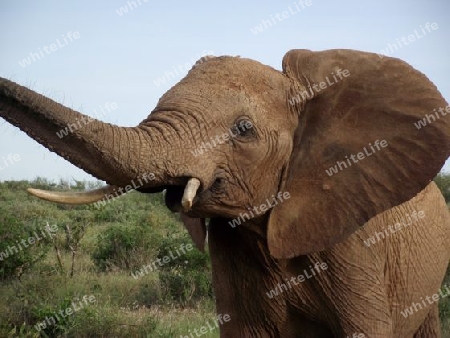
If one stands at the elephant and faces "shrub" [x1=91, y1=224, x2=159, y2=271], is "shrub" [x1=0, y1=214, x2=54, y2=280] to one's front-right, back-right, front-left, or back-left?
front-left

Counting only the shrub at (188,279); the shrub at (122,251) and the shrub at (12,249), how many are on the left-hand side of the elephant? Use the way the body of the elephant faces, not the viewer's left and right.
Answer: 0

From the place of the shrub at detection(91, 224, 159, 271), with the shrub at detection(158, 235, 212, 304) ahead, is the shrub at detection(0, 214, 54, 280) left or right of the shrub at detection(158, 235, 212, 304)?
right

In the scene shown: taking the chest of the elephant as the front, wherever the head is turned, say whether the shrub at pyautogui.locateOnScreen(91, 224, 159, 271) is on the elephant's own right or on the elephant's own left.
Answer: on the elephant's own right

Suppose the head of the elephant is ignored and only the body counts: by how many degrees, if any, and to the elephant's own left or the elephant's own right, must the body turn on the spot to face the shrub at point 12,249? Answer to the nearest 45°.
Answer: approximately 90° to the elephant's own right

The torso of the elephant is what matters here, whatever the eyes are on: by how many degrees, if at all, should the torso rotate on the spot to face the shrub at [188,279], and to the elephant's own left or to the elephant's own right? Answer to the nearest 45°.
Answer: approximately 135° to the elephant's own right

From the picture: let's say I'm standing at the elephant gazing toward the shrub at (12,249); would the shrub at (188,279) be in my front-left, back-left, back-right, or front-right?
front-right

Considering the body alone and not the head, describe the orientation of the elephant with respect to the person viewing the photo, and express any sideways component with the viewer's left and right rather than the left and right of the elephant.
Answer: facing the viewer and to the left of the viewer
